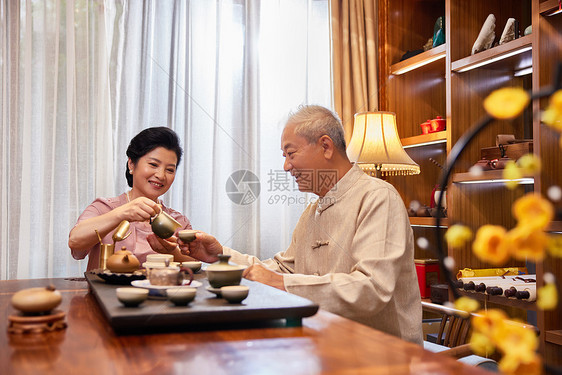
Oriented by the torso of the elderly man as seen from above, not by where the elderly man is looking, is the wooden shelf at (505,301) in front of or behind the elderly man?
behind

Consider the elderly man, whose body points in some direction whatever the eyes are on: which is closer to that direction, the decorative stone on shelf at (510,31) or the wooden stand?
the wooden stand

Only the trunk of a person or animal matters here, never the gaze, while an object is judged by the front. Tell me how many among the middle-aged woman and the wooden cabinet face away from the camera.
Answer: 0

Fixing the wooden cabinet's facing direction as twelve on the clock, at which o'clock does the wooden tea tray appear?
The wooden tea tray is roughly at 11 o'clock from the wooden cabinet.

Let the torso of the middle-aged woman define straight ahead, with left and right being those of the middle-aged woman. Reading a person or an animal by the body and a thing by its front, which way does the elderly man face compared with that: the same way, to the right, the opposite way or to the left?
to the right

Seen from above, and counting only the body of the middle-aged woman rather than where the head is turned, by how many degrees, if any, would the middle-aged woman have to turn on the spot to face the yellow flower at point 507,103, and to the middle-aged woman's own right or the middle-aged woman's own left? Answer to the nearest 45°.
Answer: approximately 45° to the middle-aged woman's own right

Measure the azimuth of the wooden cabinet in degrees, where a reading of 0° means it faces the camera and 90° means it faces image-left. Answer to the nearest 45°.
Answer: approximately 45°

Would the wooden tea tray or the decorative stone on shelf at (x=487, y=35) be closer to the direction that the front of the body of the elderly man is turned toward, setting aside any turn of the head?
the wooden tea tray

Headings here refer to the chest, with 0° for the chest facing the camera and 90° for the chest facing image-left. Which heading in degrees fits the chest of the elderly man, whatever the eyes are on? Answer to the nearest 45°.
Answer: approximately 45°

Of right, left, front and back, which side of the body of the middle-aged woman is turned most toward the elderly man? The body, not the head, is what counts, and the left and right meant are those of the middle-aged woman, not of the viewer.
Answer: front

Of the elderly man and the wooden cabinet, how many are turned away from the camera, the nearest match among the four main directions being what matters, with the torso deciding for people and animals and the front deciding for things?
0

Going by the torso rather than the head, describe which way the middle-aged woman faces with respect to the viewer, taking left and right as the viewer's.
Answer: facing the viewer and to the right of the viewer

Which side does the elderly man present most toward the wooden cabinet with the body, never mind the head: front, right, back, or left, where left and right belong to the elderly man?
back

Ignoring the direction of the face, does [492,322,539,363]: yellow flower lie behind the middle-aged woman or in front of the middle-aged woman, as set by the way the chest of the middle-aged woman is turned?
in front

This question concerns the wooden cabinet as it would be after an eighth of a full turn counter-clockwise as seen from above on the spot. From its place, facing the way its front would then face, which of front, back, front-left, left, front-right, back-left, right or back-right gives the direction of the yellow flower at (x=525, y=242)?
front

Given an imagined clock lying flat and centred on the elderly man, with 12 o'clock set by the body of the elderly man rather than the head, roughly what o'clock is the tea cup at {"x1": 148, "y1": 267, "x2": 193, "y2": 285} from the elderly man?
The tea cup is roughly at 12 o'clock from the elderly man.
